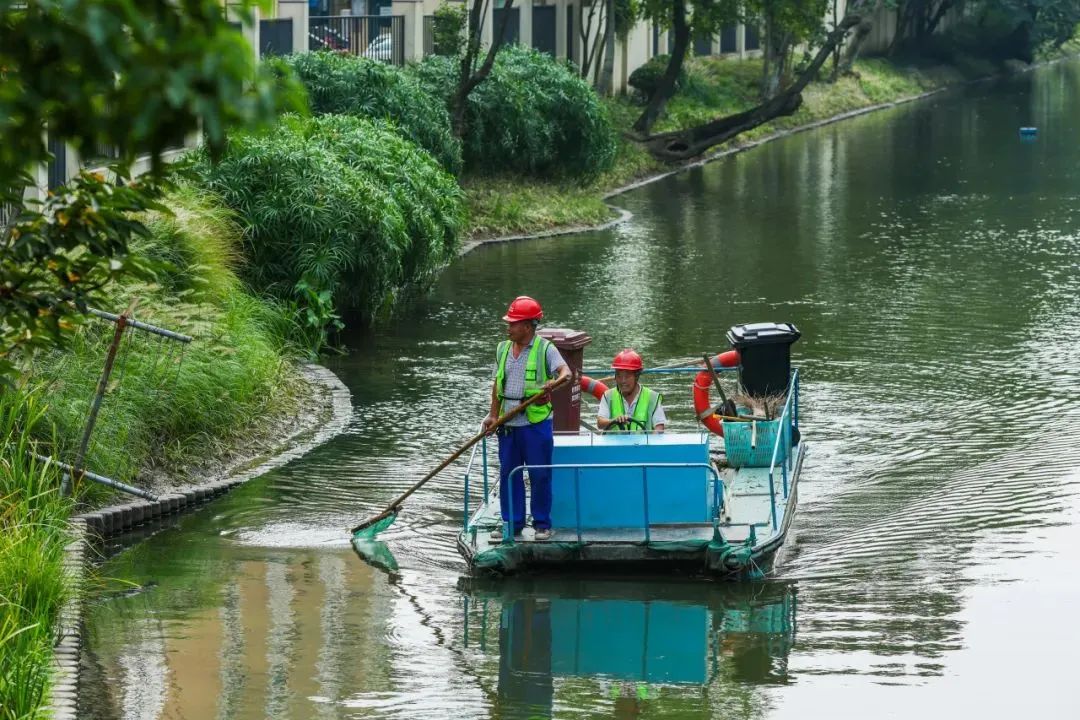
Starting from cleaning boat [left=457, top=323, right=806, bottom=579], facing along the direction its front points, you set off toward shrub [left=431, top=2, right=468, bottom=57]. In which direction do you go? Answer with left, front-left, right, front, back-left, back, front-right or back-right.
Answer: back

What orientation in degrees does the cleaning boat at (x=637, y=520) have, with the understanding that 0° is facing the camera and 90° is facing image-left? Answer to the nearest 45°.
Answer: approximately 0°

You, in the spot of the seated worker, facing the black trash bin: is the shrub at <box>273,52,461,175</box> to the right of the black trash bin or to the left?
left

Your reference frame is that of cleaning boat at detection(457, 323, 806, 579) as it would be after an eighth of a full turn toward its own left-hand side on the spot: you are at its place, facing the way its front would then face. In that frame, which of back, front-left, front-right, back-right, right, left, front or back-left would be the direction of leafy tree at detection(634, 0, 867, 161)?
back-left

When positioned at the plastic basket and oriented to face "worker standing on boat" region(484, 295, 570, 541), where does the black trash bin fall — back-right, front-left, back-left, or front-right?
back-right

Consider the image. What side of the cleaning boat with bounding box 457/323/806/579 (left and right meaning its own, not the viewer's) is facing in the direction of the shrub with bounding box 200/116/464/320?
back

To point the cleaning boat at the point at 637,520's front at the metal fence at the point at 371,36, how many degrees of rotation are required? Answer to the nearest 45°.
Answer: approximately 180°

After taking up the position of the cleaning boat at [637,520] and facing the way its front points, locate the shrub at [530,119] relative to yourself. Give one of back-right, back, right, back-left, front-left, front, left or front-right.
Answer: back
